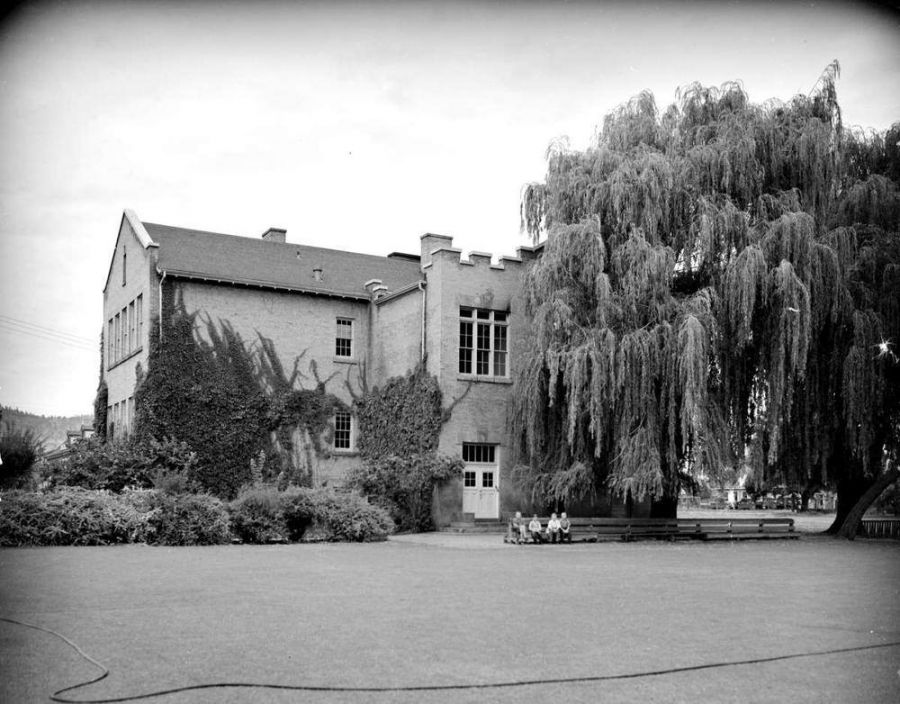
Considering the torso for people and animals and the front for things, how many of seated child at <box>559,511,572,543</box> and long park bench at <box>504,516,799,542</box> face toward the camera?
2

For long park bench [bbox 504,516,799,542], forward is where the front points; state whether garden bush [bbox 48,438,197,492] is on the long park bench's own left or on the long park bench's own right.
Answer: on the long park bench's own right

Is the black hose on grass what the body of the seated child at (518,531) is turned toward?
yes

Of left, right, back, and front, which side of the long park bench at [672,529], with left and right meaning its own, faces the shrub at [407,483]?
right

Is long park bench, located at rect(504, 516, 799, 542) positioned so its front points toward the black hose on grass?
yes

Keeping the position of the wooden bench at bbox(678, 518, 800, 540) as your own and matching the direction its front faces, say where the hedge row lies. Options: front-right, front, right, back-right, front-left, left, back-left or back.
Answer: front-right

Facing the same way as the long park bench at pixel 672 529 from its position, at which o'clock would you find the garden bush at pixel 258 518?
The garden bush is roughly at 2 o'clock from the long park bench.

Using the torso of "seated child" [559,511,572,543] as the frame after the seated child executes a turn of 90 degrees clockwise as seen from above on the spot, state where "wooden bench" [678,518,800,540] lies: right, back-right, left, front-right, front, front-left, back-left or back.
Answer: back-right

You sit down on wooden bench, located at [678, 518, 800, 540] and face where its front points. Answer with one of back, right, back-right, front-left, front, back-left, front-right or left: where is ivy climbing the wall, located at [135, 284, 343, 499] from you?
right
